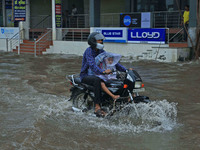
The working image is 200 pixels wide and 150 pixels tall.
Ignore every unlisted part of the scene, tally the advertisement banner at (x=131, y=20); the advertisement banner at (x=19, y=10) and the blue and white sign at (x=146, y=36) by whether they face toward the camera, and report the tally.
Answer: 3

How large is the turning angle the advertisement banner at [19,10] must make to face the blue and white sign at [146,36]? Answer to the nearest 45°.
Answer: approximately 45° to its left

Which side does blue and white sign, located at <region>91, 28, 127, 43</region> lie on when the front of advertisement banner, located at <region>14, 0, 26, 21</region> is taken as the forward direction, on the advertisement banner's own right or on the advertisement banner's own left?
on the advertisement banner's own left

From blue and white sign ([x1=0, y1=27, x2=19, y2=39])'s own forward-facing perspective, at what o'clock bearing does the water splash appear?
The water splash is roughly at 12 o'clock from the blue and white sign.

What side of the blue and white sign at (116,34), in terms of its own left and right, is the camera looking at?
front

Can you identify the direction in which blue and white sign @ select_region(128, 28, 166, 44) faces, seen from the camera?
facing the viewer

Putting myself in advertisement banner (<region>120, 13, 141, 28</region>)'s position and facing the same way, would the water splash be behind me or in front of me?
in front

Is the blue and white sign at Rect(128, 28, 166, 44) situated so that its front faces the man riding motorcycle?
yes

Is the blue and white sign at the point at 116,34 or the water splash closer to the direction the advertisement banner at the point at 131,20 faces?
the water splash

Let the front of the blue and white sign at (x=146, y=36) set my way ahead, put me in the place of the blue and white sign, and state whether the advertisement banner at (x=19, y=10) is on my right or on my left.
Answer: on my right
